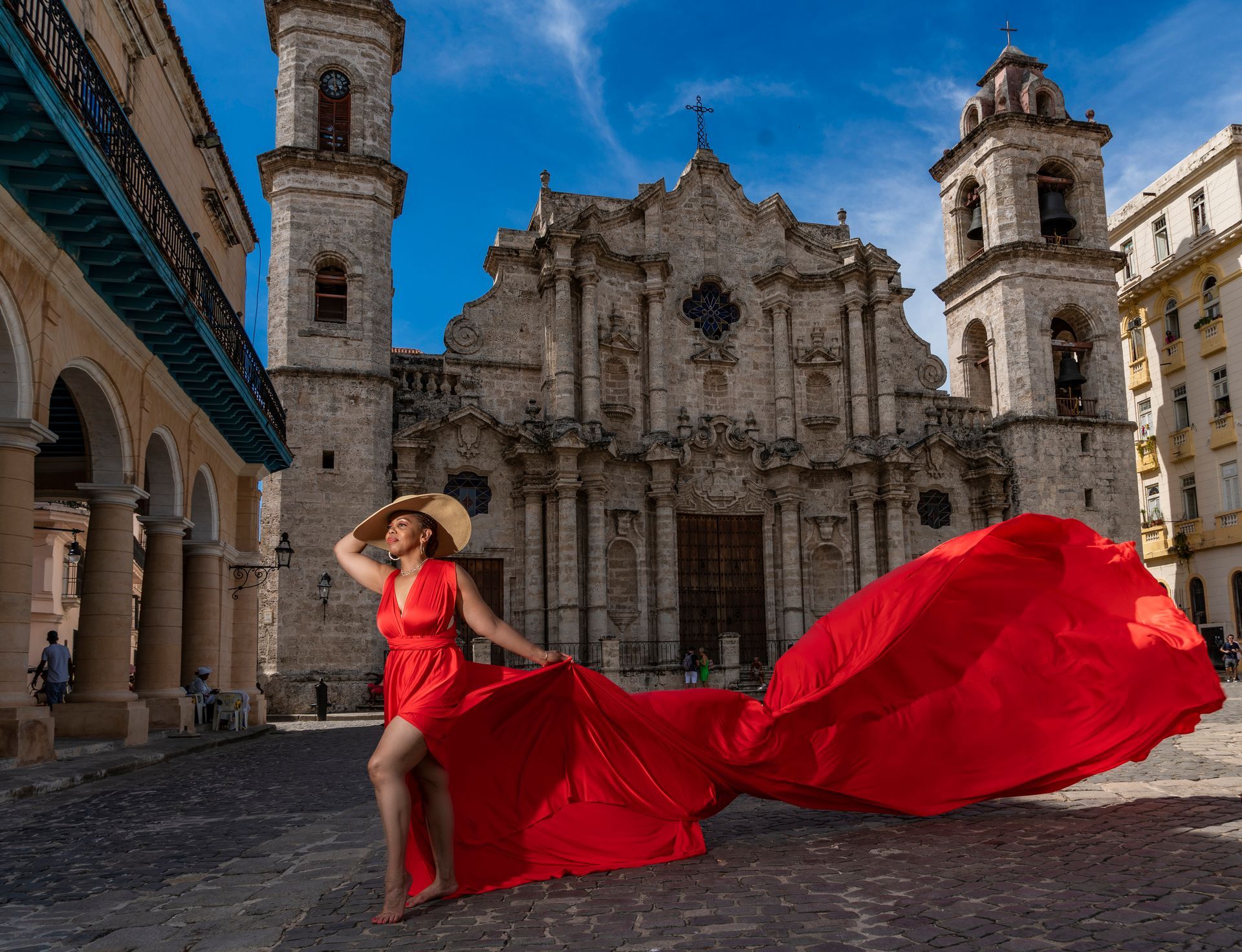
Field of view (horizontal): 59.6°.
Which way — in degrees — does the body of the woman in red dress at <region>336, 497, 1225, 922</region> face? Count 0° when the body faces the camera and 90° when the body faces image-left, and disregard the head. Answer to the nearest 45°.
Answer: approximately 45°

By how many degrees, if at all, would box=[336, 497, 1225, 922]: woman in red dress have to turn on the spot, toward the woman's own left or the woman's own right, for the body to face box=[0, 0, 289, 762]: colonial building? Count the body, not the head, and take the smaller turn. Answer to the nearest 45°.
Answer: approximately 90° to the woman's own right

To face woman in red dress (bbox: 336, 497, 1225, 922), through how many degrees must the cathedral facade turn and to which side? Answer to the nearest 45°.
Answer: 0° — it already faces them

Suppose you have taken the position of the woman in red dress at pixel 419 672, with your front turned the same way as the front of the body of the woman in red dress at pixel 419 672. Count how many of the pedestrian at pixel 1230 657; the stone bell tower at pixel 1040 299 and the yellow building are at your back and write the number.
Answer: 3

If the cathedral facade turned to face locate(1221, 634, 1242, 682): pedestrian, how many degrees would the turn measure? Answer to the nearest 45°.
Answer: approximately 90° to its left

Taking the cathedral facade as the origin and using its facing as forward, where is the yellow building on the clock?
The yellow building is roughly at 8 o'clock from the cathedral facade.
